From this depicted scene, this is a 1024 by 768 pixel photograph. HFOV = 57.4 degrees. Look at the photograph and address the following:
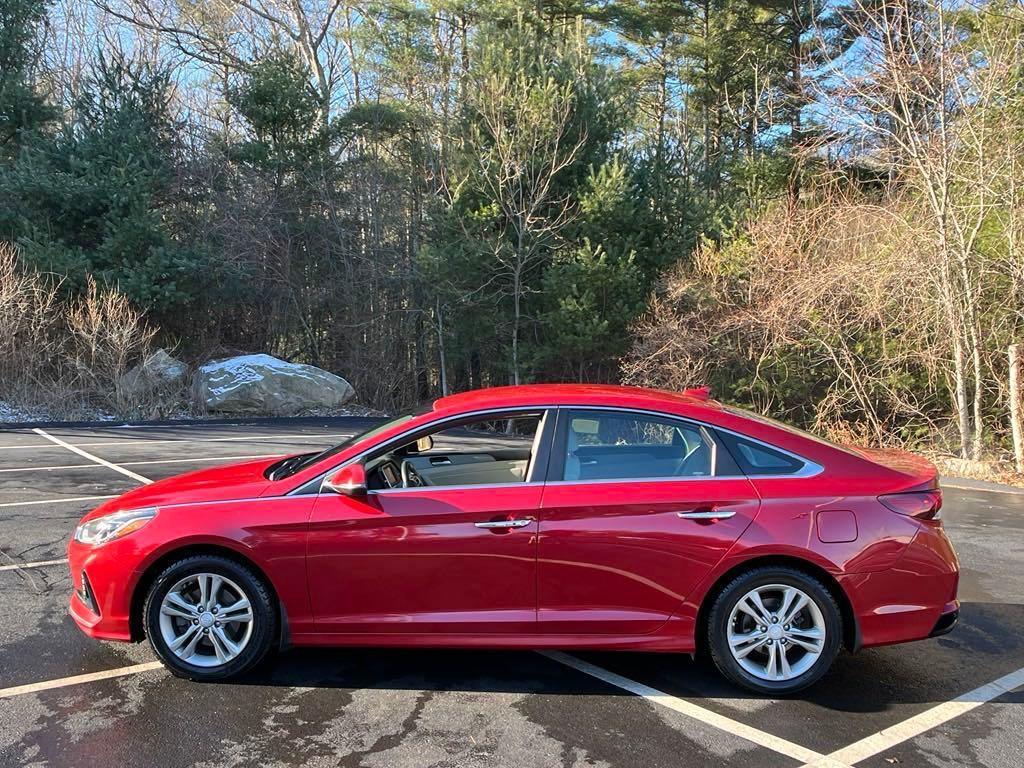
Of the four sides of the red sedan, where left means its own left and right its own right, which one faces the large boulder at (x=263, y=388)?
right

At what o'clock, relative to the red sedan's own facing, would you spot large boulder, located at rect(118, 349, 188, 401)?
The large boulder is roughly at 2 o'clock from the red sedan.

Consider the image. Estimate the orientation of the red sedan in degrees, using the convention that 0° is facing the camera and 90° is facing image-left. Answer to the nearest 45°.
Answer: approximately 90°
